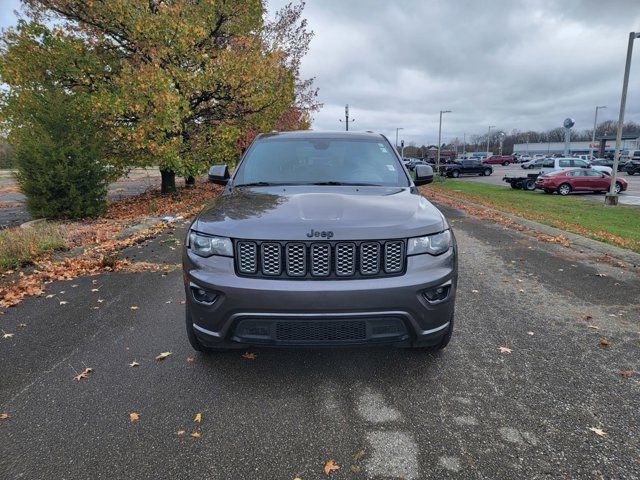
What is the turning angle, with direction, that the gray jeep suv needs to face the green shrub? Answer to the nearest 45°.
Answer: approximately 135° to its right

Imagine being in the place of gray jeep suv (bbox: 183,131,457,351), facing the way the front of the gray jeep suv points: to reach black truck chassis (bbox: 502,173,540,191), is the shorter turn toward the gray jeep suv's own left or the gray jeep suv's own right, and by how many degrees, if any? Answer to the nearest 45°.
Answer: approximately 135° to the gray jeep suv's own left

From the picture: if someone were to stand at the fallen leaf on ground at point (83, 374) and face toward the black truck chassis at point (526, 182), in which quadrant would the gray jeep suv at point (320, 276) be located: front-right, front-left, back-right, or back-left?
front-right

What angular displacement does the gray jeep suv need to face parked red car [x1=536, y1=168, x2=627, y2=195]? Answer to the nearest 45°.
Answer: approximately 135° to its left

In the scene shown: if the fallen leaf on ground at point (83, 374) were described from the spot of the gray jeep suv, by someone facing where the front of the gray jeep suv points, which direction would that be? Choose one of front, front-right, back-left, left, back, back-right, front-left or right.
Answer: right

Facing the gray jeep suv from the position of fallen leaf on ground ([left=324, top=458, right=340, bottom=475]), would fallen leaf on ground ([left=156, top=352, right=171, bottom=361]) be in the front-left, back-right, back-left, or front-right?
front-left

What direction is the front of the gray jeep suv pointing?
toward the camera
